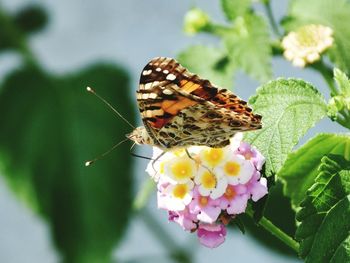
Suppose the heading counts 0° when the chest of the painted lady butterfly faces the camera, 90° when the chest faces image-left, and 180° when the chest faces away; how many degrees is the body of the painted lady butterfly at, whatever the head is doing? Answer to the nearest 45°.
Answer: approximately 90°

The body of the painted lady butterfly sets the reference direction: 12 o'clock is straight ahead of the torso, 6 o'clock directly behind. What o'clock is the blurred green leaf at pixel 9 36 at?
The blurred green leaf is roughly at 2 o'clock from the painted lady butterfly.
